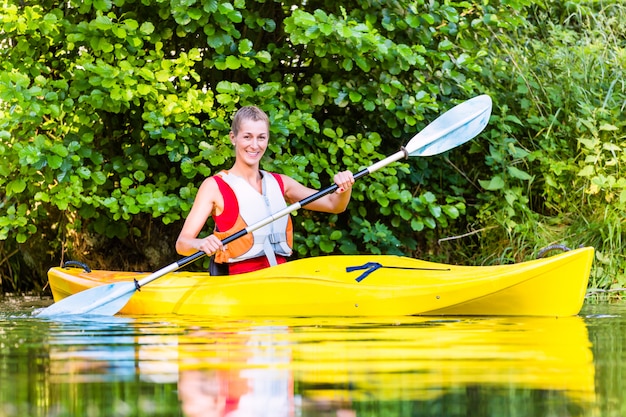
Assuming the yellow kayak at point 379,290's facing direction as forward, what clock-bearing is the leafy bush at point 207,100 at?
The leafy bush is roughly at 8 o'clock from the yellow kayak.

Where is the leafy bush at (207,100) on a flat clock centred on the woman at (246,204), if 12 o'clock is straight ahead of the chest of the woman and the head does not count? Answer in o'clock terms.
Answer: The leafy bush is roughly at 7 o'clock from the woman.

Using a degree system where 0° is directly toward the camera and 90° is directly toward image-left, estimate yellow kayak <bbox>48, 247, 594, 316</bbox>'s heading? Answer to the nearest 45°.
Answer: approximately 270°

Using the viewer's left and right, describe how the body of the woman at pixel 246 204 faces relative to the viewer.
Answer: facing the viewer and to the right of the viewer
